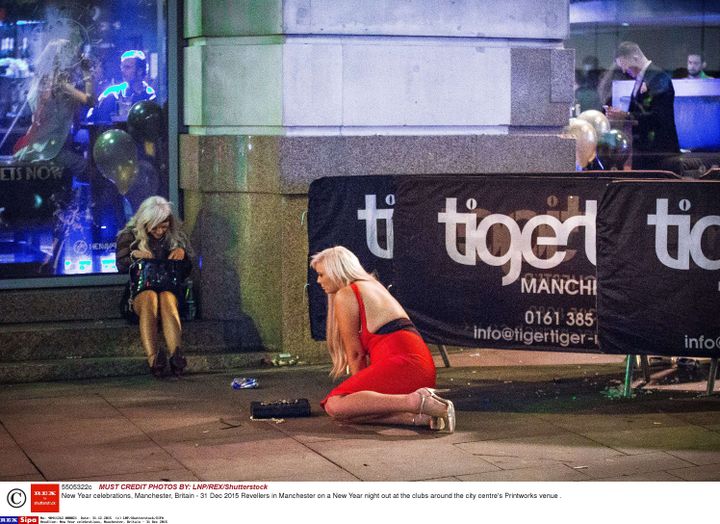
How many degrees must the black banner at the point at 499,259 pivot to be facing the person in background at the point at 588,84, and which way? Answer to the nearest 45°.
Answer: approximately 180°

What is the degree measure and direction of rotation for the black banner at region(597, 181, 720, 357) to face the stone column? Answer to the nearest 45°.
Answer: approximately 135° to its right

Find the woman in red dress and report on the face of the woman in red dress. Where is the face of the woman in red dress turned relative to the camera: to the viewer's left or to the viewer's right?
to the viewer's left

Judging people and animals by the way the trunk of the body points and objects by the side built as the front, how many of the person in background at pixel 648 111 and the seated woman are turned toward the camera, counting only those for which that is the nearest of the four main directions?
1

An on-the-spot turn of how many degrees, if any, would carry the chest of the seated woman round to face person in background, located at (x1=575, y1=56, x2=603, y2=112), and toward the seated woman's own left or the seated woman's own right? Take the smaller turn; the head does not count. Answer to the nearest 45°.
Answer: approximately 135° to the seated woman's own left

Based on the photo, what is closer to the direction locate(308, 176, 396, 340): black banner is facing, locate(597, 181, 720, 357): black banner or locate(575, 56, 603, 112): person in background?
the black banner

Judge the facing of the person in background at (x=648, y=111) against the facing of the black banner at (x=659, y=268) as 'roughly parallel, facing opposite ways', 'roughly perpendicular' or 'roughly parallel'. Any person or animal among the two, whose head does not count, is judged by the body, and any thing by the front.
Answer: roughly perpendicular

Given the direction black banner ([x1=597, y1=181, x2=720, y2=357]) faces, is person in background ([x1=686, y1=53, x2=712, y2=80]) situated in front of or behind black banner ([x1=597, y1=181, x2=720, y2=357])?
behind

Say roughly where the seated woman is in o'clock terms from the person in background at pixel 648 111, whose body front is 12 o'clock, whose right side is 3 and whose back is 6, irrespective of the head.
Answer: The seated woman is roughly at 10 o'clock from the person in background.

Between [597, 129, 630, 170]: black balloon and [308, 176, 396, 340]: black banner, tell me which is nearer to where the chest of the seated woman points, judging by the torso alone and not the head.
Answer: the black banner

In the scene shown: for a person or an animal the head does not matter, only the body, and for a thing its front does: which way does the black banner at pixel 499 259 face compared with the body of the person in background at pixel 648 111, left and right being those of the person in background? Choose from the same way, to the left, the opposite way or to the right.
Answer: to the left
